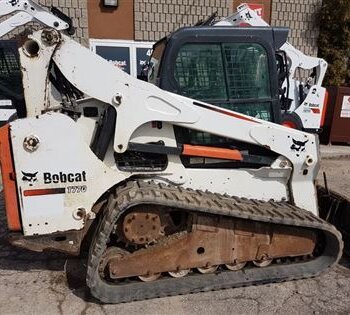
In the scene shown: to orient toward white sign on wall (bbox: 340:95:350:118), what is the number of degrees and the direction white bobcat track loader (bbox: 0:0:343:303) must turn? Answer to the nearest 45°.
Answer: approximately 45° to its left

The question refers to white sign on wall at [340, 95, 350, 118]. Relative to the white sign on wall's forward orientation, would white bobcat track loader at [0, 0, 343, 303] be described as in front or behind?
in front

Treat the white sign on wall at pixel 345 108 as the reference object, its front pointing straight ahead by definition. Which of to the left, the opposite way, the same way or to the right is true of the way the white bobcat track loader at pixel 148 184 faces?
to the left

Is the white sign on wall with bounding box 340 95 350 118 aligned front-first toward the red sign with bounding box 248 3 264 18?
no

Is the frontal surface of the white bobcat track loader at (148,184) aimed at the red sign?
no

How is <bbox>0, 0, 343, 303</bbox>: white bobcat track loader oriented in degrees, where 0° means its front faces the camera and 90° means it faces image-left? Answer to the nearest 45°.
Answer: approximately 270°

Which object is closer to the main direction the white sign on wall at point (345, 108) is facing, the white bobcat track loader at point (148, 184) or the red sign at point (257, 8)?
the white bobcat track loader

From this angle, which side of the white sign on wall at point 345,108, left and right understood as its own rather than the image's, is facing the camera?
front

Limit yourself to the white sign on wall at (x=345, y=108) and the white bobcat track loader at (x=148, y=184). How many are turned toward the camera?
1
